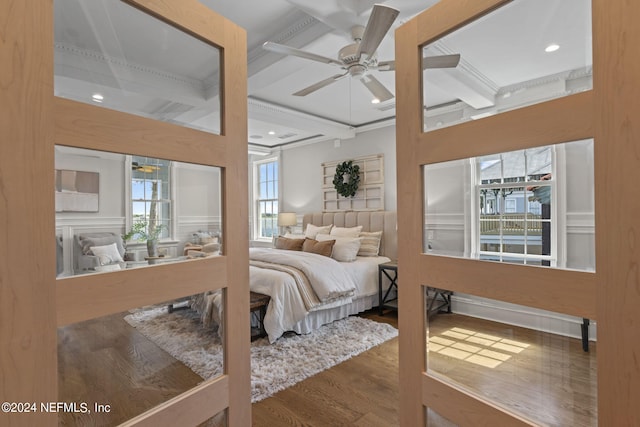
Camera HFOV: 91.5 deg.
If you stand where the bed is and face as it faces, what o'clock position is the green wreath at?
The green wreath is roughly at 5 o'clock from the bed.
